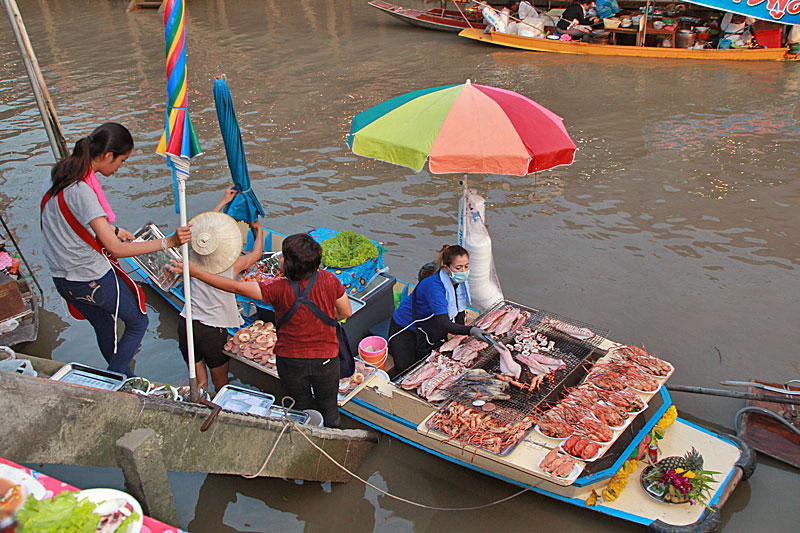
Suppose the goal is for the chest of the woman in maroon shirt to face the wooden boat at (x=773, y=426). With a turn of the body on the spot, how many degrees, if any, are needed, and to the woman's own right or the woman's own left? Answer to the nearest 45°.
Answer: approximately 90° to the woman's own right

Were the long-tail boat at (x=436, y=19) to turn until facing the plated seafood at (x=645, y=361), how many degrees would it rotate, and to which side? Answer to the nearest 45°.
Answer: approximately 90° to its left

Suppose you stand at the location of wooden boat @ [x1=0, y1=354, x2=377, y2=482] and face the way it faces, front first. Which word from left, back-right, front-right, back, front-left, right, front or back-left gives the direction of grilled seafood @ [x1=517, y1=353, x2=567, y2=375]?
front

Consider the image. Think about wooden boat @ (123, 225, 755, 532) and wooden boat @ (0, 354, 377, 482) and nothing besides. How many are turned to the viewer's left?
0

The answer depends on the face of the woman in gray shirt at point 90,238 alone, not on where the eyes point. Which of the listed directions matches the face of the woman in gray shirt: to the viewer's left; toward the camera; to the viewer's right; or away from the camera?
to the viewer's right

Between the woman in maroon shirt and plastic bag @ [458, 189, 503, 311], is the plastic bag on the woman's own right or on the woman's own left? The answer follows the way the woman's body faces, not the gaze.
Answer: on the woman's own right

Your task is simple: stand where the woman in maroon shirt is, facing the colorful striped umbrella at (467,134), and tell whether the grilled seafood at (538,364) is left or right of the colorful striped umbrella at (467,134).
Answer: right

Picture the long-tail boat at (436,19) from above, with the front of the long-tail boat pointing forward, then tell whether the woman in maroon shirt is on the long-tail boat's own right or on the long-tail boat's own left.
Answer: on the long-tail boat's own left

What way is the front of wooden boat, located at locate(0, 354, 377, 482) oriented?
to the viewer's right

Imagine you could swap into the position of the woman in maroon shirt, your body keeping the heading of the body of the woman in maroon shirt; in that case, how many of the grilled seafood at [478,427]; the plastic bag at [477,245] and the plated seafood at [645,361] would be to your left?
0

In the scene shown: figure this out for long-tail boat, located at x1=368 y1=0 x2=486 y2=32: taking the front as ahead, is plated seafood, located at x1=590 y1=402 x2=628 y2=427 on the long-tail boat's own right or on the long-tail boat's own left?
on the long-tail boat's own left

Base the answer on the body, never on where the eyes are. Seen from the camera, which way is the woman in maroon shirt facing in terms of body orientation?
away from the camera

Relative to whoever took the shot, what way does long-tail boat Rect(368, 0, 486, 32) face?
facing to the left of the viewer

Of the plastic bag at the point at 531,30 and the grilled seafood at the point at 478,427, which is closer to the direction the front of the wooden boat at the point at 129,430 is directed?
the grilled seafood

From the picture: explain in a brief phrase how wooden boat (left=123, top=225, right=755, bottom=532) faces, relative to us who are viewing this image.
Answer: facing the viewer and to the right of the viewer

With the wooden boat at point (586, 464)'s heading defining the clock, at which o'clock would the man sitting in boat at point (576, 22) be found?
The man sitting in boat is roughly at 8 o'clock from the wooden boat.
